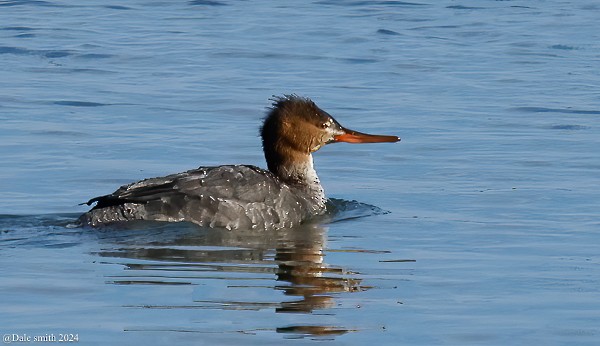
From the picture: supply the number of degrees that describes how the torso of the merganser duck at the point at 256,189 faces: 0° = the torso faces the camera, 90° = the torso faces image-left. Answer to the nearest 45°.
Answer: approximately 270°
